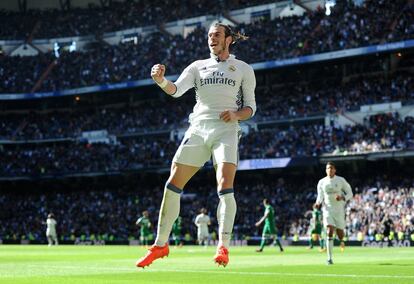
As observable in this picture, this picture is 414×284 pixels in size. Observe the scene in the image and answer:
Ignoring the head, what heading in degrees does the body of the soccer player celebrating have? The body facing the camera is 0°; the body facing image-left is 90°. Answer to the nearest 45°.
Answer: approximately 45°

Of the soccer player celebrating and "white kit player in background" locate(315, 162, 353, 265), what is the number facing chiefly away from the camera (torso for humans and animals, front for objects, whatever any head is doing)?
0

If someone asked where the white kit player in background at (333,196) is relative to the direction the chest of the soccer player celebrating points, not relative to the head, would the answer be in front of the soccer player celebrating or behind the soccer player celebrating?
behind

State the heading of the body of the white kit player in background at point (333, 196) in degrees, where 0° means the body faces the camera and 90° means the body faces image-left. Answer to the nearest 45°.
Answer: approximately 0°

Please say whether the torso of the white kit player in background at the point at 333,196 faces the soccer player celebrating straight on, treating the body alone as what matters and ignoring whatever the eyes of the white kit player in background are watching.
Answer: yes
